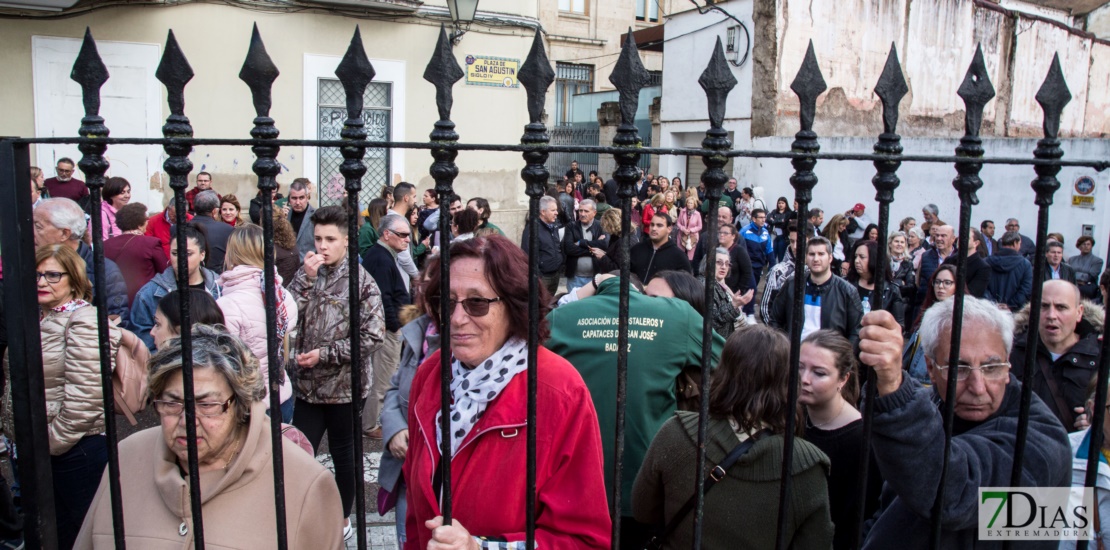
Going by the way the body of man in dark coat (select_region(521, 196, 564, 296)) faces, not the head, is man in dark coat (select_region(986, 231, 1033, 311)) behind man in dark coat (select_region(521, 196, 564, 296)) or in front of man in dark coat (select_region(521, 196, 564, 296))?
in front

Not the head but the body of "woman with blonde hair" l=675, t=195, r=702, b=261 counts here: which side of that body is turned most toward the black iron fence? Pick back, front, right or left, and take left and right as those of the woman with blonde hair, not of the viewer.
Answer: front

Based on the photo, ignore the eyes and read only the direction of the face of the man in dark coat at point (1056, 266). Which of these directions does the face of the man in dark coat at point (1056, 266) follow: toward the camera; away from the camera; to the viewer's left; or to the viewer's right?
toward the camera

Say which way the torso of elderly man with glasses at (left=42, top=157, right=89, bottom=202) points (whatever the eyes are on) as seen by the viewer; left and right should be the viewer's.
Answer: facing the viewer

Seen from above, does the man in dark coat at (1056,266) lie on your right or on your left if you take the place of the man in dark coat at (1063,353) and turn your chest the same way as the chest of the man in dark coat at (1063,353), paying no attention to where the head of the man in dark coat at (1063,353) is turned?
on your right

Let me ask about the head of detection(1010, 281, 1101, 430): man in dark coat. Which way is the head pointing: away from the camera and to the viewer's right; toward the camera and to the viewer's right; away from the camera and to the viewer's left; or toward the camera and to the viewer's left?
toward the camera and to the viewer's left

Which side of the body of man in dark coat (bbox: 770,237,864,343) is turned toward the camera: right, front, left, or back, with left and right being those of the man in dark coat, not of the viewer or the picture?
front

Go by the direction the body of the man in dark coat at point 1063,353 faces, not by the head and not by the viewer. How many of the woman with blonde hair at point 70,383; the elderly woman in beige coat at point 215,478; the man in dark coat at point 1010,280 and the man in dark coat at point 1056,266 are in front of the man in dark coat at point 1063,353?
2

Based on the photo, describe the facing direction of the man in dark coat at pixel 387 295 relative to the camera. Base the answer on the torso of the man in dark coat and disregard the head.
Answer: to the viewer's right

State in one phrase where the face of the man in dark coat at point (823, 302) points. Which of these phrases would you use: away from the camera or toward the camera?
toward the camera

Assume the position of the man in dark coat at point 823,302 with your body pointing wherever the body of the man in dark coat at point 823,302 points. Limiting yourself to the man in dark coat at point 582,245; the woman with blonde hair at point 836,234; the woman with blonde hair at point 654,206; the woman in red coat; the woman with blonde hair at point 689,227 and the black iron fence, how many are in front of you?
2

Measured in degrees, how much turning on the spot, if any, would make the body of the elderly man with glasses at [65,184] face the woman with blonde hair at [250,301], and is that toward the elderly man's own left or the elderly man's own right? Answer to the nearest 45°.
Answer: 0° — they already face them

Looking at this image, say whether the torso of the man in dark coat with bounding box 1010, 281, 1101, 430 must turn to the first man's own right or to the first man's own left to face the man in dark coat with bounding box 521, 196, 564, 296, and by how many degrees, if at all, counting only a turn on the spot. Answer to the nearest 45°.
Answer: approximately 90° to the first man's own right

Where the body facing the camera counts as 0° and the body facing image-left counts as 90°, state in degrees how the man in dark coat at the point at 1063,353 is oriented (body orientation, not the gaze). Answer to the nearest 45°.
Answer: approximately 45°

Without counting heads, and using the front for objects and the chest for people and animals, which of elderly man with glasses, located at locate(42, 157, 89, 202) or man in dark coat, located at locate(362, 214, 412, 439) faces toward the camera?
the elderly man with glasses

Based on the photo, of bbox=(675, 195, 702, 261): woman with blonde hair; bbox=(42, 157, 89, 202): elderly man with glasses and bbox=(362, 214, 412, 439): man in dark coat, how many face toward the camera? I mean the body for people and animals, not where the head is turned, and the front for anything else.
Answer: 2

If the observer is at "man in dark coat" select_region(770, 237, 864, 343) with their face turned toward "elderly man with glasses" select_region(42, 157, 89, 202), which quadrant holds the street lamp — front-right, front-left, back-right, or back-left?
front-right
